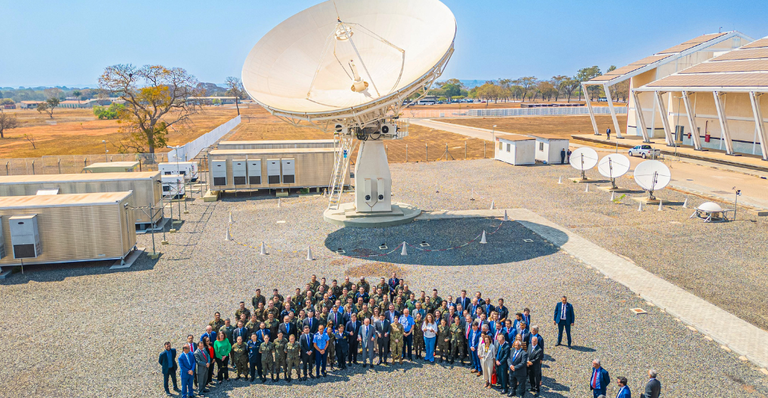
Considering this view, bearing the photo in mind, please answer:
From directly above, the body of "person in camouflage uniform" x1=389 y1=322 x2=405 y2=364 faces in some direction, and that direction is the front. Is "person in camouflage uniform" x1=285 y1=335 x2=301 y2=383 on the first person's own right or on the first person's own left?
on the first person's own right

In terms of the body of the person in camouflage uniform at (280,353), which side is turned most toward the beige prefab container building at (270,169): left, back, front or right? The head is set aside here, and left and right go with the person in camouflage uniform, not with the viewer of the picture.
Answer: back

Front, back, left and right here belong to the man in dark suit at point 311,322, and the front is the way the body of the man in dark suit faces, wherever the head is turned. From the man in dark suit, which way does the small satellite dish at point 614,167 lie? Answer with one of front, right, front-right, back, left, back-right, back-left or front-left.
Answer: back-left

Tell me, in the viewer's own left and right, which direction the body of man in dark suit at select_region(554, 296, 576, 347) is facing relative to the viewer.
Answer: facing the viewer

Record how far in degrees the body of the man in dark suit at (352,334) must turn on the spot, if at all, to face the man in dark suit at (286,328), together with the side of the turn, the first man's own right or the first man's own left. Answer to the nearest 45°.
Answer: approximately 90° to the first man's own right

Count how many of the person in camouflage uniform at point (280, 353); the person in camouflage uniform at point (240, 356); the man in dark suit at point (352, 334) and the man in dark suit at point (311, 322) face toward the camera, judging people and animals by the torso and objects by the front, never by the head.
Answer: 4

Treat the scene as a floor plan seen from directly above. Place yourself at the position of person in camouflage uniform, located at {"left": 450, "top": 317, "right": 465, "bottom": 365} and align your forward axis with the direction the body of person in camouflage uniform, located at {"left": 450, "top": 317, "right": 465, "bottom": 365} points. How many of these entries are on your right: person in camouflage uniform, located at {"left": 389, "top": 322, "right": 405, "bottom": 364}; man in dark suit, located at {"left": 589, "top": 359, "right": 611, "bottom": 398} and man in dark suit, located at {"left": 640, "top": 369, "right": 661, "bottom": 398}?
1

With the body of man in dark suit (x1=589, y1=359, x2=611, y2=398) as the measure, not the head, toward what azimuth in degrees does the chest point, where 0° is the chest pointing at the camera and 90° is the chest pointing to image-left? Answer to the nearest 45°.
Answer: approximately 45°

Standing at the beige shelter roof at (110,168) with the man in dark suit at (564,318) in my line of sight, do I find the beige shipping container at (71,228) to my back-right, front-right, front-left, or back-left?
front-right

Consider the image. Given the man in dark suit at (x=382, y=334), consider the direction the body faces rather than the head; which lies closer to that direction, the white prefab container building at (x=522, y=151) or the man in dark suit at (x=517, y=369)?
the man in dark suit

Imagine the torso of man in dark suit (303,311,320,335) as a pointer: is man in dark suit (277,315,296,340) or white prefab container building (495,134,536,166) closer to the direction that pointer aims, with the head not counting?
the man in dark suit

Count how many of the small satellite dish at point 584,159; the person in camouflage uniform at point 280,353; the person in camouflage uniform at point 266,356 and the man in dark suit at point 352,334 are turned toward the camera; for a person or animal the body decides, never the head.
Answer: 4

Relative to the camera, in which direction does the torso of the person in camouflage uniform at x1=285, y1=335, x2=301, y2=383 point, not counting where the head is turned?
toward the camera

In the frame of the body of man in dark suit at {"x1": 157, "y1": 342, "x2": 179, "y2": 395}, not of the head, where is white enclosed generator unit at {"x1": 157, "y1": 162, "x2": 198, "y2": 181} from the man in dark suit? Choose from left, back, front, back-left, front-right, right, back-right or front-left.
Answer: back-left

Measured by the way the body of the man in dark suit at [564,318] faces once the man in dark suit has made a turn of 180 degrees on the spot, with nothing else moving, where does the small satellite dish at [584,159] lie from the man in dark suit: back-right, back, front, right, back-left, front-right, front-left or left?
front

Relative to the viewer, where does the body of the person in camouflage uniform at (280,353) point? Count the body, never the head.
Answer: toward the camera

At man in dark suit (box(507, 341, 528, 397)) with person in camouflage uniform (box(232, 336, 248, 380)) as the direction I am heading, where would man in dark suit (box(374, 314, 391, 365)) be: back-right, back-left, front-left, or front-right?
front-right
